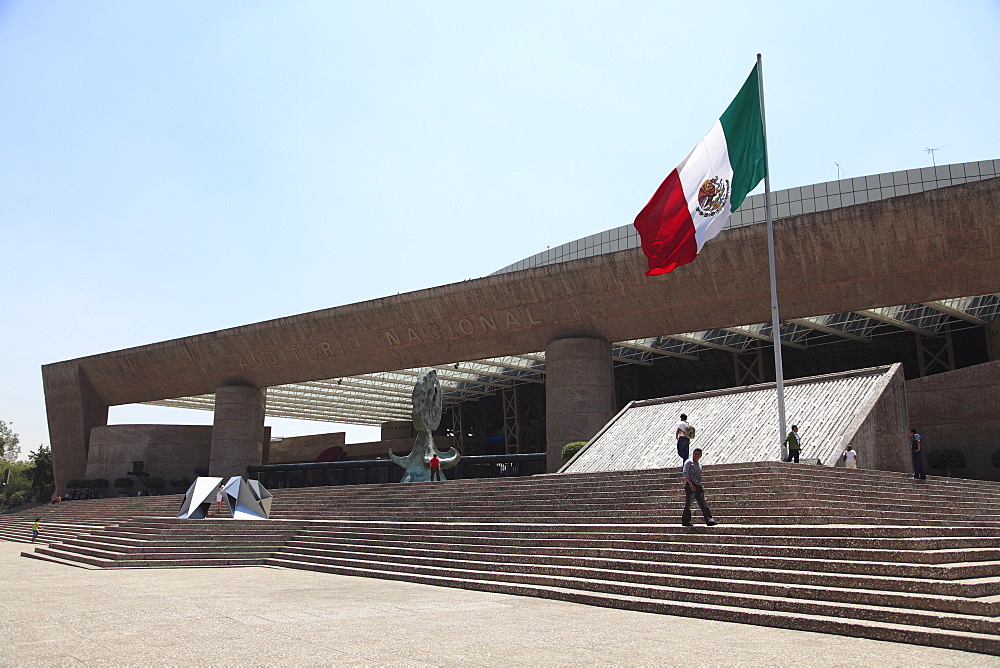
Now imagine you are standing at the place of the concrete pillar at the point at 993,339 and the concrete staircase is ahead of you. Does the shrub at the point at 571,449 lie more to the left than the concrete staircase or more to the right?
right

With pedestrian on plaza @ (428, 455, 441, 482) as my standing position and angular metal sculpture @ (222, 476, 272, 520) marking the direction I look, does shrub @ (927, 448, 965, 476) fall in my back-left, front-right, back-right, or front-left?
back-left

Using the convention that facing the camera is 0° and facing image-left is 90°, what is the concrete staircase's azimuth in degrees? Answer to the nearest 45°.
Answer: approximately 45°

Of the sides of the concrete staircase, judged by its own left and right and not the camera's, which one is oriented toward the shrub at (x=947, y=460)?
back

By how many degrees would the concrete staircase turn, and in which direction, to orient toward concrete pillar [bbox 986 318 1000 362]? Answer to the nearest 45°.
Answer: approximately 180°

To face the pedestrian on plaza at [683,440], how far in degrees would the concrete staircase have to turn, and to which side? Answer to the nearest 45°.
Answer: approximately 135° to its right

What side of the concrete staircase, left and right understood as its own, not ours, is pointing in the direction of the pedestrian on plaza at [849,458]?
back
